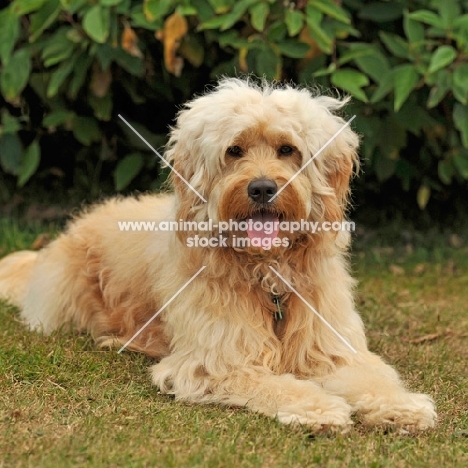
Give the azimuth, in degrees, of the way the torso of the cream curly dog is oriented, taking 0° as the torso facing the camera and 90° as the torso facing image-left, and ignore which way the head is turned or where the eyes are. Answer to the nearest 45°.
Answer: approximately 315°

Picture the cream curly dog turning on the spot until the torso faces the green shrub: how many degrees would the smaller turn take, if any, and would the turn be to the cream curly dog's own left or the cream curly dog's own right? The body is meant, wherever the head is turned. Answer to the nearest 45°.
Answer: approximately 135° to the cream curly dog's own left
